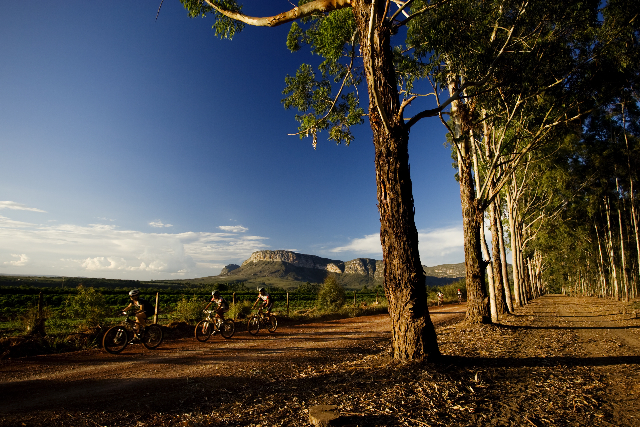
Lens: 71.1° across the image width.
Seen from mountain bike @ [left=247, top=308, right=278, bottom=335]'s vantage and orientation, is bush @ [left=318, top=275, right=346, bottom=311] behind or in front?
behind

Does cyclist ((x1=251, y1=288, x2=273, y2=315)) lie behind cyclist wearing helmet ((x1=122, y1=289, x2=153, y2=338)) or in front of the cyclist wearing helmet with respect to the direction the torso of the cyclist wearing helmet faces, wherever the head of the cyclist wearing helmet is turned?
behind

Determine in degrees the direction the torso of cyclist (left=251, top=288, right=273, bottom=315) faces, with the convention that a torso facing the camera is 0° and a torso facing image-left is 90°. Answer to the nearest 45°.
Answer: approximately 45°

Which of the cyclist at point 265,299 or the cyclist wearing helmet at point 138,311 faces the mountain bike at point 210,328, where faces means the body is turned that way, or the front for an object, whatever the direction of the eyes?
the cyclist

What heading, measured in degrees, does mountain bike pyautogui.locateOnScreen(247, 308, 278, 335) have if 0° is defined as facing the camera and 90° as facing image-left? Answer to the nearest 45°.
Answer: approximately 45°

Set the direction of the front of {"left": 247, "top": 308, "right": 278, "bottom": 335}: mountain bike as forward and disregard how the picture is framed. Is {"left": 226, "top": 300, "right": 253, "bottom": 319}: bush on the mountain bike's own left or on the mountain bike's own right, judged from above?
on the mountain bike's own right
